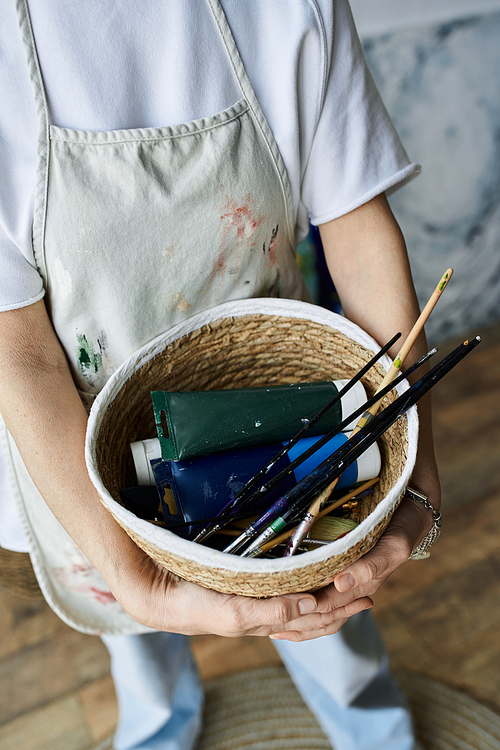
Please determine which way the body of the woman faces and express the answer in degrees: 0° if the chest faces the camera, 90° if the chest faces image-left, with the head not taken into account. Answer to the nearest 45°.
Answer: approximately 0°
